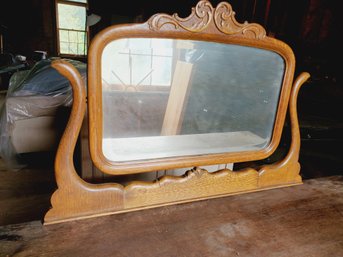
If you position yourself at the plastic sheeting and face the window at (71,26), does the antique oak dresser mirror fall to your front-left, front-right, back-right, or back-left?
back-right

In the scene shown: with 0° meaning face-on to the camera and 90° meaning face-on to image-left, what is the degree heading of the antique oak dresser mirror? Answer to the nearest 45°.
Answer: approximately 315°

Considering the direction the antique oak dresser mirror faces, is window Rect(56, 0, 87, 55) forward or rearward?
rearward

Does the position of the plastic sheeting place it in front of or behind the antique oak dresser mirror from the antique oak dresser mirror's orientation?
behind
